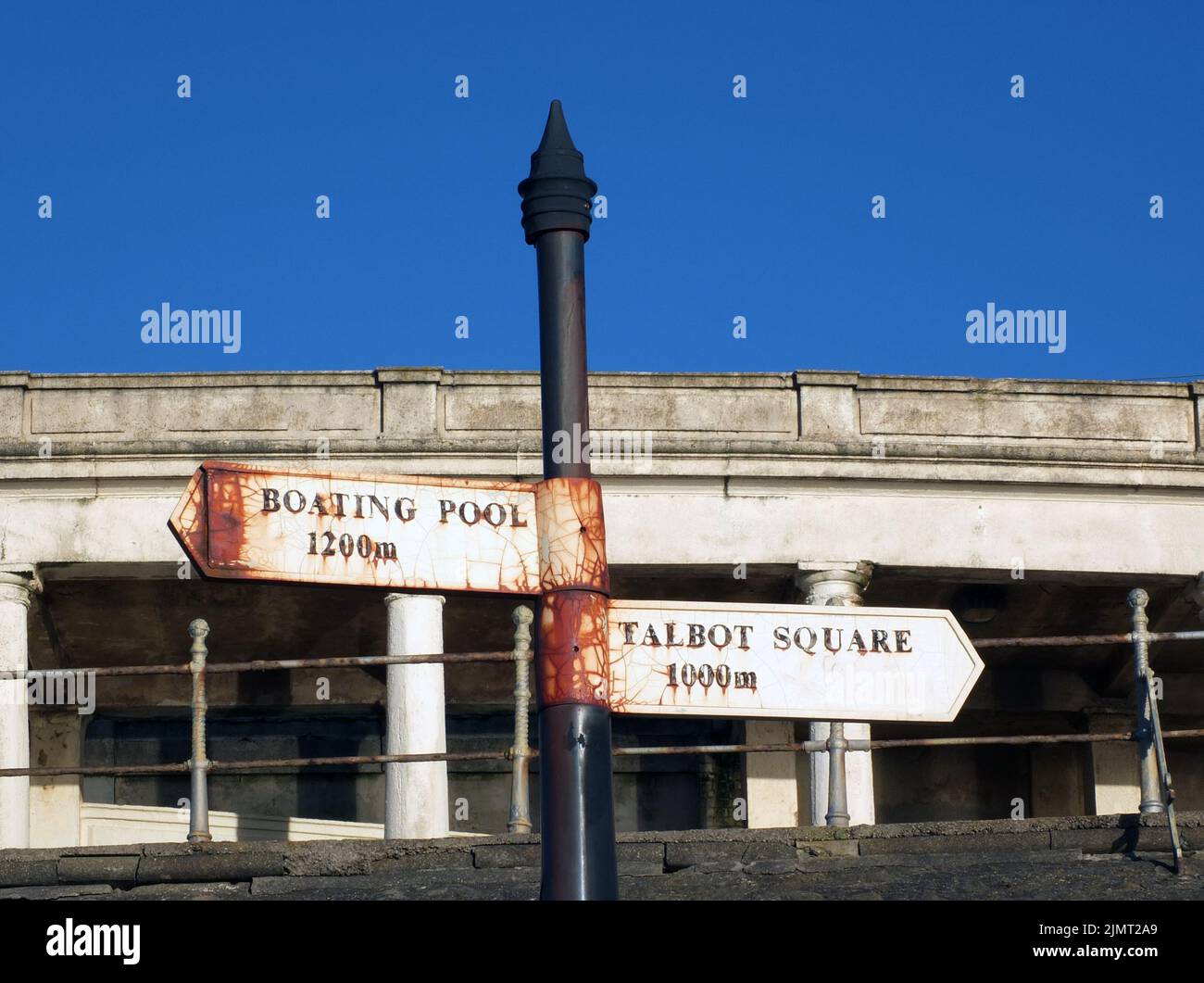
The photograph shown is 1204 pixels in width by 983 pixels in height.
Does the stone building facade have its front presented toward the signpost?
yes

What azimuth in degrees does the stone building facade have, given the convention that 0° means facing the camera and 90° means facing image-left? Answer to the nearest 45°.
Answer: approximately 0°
